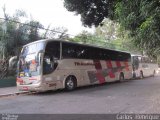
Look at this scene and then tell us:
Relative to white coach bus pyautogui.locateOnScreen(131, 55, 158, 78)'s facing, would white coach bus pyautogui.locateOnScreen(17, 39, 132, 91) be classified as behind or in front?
in front

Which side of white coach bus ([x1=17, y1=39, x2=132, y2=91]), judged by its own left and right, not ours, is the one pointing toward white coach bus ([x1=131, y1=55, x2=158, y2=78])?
back

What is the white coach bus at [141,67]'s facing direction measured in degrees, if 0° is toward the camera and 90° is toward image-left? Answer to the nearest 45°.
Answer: approximately 45°

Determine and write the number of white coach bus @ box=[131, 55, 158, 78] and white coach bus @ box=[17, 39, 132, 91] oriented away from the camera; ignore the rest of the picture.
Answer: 0

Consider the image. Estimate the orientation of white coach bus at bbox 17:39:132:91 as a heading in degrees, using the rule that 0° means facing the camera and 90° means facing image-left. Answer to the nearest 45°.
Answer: approximately 45°

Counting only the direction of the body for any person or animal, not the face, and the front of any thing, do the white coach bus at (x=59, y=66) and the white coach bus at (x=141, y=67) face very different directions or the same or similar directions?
same or similar directions
